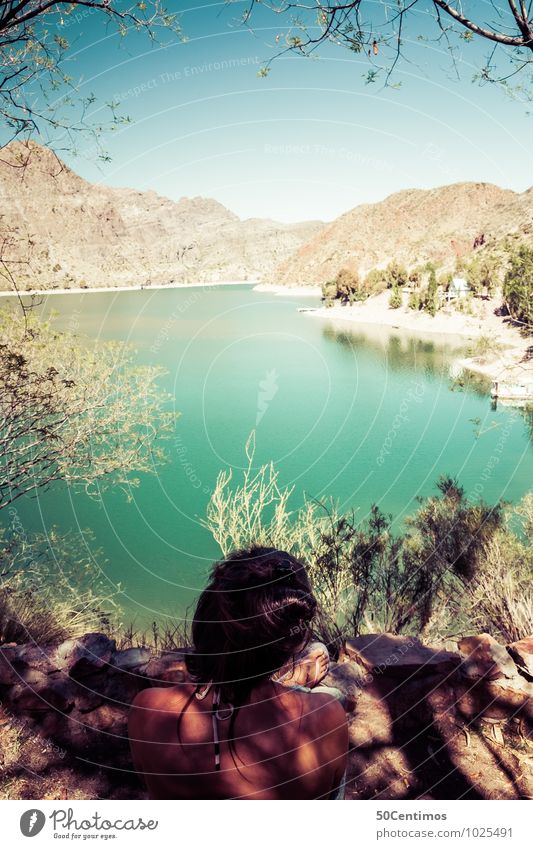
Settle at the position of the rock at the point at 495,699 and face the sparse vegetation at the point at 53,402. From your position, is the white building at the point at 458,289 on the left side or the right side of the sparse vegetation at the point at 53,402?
right

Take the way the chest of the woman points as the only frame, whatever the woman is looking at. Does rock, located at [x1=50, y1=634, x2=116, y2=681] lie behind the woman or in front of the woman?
in front

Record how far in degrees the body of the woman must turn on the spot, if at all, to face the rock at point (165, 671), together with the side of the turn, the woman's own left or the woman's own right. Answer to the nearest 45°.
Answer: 0° — they already face it

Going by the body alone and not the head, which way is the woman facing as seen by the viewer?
away from the camera

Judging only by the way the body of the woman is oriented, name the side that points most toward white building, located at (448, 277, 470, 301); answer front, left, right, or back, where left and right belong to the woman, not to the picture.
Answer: front
